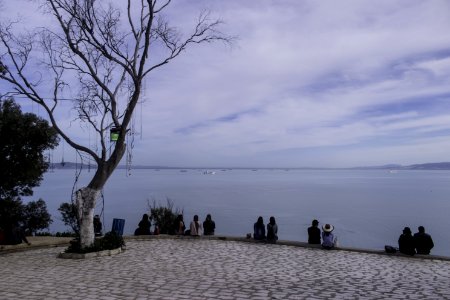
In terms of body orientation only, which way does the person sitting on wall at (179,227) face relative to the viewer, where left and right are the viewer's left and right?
facing away from the viewer

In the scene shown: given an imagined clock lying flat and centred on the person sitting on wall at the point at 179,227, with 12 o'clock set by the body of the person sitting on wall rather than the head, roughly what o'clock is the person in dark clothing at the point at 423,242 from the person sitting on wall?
The person in dark clothing is roughly at 4 o'clock from the person sitting on wall.

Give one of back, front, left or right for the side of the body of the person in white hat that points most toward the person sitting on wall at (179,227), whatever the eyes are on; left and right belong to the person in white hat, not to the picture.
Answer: left

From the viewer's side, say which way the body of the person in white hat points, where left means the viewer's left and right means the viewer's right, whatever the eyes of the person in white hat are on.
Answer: facing away from the viewer

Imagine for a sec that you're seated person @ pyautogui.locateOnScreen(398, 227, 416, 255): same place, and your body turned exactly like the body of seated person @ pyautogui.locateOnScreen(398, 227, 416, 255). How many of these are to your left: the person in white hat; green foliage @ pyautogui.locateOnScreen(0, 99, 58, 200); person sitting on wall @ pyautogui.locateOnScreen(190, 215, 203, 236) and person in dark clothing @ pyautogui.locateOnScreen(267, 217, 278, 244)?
4

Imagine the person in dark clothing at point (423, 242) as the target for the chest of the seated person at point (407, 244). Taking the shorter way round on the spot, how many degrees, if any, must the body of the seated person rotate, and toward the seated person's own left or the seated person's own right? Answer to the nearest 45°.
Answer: approximately 45° to the seated person's own right

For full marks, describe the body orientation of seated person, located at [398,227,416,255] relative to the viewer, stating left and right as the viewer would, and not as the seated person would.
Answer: facing away from the viewer

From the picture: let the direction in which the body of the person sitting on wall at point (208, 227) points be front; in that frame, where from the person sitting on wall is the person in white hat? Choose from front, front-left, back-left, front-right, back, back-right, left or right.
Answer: back-right

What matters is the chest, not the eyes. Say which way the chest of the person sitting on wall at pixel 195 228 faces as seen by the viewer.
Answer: away from the camera

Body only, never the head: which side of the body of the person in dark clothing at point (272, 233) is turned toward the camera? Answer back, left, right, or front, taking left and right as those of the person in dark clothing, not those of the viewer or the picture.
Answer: back

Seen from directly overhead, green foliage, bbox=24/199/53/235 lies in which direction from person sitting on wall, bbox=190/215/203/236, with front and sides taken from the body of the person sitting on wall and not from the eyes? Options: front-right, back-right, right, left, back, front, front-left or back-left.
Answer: front-left

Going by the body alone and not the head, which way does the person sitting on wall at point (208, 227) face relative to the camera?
away from the camera
